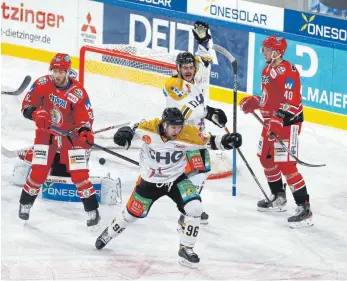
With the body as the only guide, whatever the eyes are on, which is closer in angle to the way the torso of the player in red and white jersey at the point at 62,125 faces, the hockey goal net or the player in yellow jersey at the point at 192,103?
the player in yellow jersey

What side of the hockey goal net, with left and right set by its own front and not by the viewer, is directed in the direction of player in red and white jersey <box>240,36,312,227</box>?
left

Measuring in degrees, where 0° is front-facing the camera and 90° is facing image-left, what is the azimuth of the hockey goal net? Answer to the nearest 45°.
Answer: approximately 45°

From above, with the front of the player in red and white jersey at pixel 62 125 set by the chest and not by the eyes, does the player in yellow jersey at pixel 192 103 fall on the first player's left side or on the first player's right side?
on the first player's left side

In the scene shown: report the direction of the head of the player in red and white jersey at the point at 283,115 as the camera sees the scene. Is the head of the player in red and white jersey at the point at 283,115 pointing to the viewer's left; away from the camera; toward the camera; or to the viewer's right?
to the viewer's left

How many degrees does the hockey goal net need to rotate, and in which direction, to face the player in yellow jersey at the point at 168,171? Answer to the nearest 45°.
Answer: approximately 45° to its left
